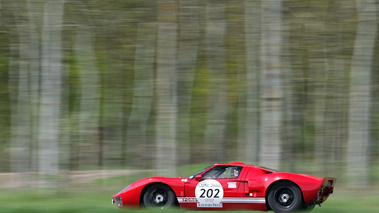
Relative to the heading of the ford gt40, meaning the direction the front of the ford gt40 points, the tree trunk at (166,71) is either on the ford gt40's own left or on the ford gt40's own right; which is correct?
on the ford gt40's own right

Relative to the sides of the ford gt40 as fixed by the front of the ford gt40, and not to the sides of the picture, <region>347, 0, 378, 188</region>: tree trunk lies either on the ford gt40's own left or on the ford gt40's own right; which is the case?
on the ford gt40's own right

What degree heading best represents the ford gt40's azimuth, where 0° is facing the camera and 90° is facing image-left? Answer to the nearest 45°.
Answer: approximately 90°

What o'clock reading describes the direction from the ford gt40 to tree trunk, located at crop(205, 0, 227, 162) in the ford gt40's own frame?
The tree trunk is roughly at 3 o'clock from the ford gt40.

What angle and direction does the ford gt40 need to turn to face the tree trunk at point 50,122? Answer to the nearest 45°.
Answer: approximately 45° to its right

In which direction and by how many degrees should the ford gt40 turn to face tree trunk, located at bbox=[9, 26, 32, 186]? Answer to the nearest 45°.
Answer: approximately 45° to its right
